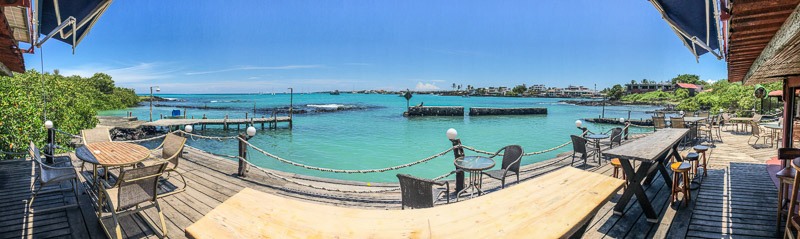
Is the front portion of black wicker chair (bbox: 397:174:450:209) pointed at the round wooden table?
no

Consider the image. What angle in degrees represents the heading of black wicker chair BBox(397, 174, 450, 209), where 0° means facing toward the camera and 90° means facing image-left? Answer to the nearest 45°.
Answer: approximately 225°

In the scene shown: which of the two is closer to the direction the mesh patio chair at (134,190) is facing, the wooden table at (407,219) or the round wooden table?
the round wooden table

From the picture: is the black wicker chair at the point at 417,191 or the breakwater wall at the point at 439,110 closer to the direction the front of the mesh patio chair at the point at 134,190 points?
the breakwater wall

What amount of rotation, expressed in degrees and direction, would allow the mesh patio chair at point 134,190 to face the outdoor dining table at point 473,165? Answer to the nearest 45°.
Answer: approximately 135° to its right

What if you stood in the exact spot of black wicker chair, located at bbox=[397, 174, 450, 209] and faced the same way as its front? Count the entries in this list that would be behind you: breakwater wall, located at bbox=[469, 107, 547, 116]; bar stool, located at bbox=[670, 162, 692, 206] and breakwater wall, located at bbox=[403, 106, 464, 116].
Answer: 0

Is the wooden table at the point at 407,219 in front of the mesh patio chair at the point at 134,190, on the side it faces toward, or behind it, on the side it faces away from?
behind

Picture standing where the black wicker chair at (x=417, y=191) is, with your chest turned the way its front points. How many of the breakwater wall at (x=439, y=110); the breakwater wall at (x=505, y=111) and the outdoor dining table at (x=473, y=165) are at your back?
0

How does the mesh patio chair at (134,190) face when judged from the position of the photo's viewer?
facing away from the viewer and to the left of the viewer

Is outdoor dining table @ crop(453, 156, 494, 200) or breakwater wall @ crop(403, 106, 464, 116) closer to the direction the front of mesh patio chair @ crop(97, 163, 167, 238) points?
the breakwater wall

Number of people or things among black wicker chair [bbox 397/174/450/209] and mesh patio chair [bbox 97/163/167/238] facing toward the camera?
0

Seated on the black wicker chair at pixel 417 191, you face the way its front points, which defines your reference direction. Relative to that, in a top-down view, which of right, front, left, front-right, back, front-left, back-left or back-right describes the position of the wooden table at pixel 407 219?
back-right

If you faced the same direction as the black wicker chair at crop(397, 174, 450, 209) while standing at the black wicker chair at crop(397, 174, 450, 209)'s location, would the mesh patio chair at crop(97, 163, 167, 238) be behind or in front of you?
behind
